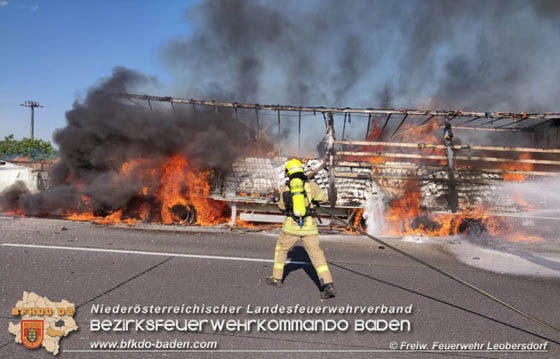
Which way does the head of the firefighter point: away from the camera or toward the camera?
away from the camera

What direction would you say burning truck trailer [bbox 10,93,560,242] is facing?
to the viewer's left

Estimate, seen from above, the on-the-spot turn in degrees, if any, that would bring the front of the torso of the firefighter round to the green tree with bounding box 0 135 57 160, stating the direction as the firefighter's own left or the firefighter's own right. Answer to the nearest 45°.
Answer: approximately 45° to the firefighter's own left

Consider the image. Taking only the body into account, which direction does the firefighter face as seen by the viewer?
away from the camera

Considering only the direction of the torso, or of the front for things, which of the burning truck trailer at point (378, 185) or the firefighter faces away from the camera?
the firefighter

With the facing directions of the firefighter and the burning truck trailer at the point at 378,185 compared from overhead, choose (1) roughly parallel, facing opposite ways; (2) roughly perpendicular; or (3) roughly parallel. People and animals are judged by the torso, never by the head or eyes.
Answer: roughly perpendicular
